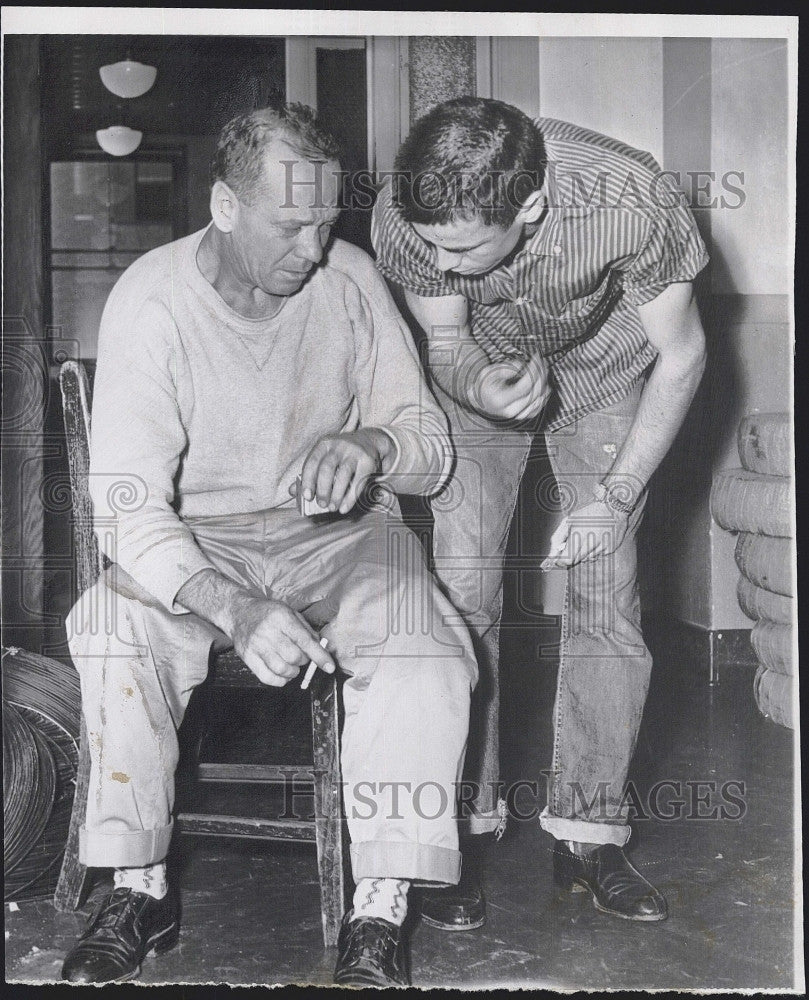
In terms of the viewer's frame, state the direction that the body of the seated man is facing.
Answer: toward the camera

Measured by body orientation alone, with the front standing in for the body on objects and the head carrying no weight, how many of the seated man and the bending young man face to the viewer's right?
0

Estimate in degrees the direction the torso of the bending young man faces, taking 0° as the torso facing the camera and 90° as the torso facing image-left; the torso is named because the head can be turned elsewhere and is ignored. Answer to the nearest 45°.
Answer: approximately 45°

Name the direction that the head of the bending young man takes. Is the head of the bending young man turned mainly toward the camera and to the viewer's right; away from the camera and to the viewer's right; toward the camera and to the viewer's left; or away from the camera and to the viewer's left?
toward the camera and to the viewer's left

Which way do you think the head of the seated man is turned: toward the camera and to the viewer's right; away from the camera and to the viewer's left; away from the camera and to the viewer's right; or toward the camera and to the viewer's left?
toward the camera and to the viewer's right
